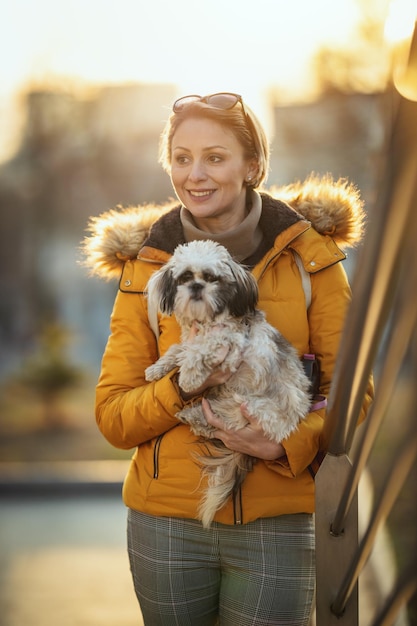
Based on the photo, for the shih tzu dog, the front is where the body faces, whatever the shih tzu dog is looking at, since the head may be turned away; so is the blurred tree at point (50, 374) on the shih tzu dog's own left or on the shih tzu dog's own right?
on the shih tzu dog's own right

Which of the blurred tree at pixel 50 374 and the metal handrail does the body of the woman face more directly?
the metal handrail

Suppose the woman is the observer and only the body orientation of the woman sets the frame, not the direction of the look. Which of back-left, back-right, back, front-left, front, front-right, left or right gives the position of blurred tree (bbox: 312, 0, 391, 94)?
back

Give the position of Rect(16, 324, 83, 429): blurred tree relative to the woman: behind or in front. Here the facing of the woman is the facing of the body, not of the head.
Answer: behind

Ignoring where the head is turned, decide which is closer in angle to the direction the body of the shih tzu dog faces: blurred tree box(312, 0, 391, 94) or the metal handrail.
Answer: the metal handrail

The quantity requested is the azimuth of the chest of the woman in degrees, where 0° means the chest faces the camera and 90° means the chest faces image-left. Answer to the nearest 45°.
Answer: approximately 0°

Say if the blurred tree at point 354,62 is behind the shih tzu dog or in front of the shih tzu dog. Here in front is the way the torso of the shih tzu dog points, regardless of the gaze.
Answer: behind

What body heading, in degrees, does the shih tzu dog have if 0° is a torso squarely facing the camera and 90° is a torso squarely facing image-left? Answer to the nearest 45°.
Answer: approximately 45°
